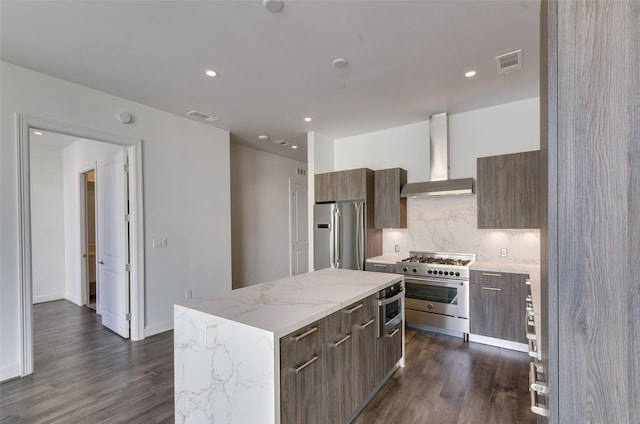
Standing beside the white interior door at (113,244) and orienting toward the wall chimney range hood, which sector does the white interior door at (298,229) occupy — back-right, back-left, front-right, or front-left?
front-left

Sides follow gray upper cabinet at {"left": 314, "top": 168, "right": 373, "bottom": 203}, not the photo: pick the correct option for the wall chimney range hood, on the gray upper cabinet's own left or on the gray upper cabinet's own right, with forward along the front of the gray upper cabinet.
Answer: on the gray upper cabinet's own left

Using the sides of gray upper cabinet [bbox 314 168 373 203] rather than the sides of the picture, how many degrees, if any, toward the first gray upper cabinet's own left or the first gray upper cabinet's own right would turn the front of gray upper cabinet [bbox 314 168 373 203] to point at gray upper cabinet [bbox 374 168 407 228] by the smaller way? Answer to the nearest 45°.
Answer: approximately 135° to the first gray upper cabinet's own left

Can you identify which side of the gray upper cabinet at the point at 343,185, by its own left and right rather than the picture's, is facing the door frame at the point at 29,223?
front

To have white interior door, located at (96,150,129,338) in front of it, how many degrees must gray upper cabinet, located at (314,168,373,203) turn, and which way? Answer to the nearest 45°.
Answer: approximately 45° to its right

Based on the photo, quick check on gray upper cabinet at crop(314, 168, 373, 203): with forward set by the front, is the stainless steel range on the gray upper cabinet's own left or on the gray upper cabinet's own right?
on the gray upper cabinet's own left

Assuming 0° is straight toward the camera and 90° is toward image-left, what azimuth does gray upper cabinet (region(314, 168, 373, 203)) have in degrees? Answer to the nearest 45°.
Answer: approximately 45°

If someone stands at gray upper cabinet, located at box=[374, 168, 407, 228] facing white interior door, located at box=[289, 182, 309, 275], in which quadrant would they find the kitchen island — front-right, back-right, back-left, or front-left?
back-left

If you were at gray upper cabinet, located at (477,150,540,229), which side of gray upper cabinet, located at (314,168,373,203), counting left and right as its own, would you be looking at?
left
